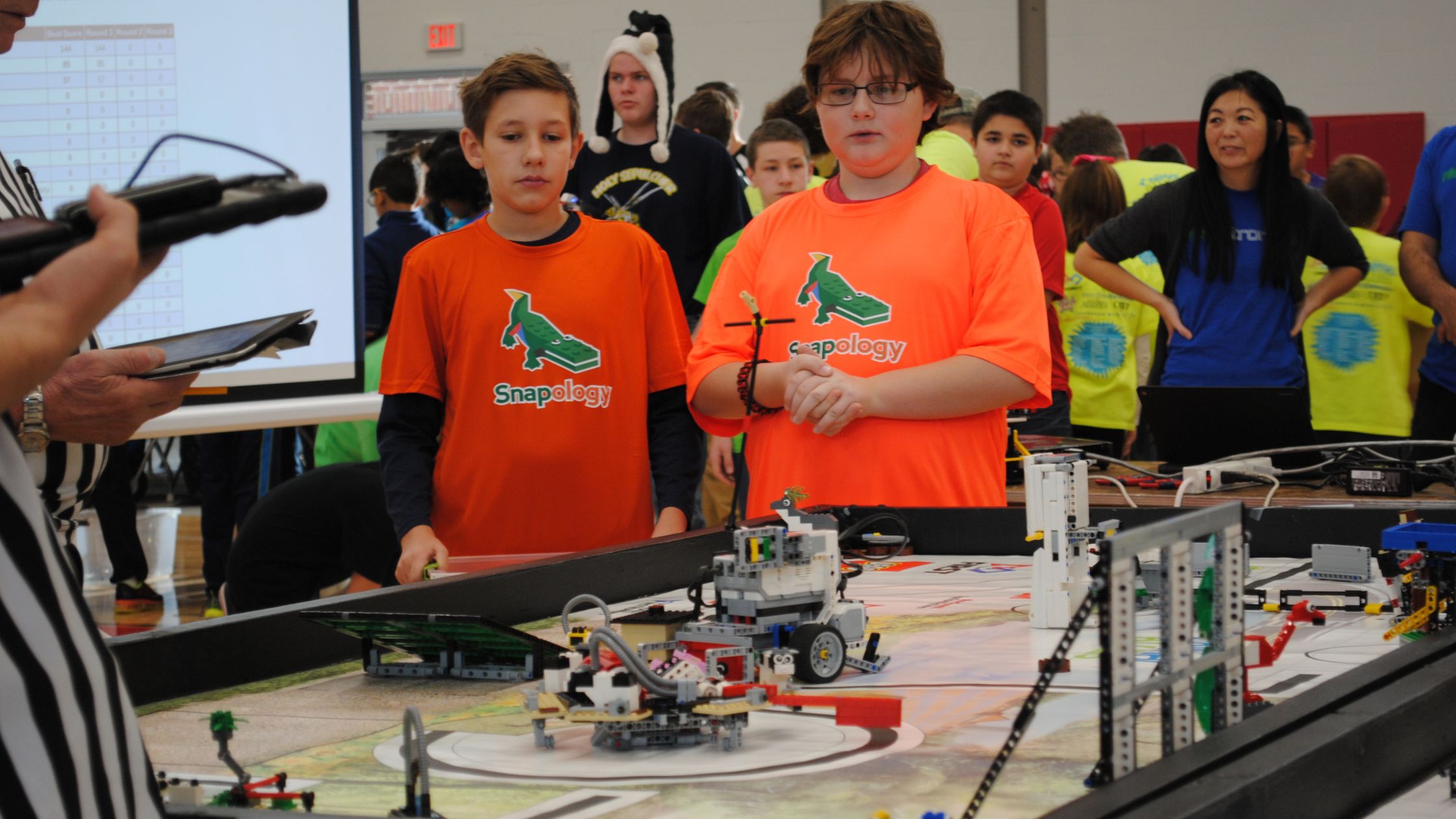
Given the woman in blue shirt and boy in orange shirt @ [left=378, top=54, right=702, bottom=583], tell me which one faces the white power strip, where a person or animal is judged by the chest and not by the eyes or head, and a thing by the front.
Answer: the woman in blue shirt

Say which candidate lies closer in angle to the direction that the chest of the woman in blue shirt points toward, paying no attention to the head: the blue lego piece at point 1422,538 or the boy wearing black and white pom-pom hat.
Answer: the blue lego piece

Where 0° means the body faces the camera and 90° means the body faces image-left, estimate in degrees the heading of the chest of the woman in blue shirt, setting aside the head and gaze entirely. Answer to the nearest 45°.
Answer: approximately 0°

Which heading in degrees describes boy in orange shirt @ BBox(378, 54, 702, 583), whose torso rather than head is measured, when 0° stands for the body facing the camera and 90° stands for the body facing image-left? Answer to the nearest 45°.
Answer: approximately 0°

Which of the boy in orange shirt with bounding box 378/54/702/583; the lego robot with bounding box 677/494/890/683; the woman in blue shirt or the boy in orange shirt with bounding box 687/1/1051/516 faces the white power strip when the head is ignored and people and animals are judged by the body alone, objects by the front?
the woman in blue shirt

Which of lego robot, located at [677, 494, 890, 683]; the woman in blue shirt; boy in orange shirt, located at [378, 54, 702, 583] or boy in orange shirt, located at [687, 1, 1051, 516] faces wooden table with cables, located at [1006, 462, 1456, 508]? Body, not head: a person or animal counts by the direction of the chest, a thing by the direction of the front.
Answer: the woman in blue shirt

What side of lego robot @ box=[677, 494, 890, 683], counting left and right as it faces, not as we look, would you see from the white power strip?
back

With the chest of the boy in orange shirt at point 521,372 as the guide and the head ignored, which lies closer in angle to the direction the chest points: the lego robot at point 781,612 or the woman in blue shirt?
the lego robot

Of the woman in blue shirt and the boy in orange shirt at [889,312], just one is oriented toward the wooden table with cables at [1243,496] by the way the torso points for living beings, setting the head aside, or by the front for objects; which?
the woman in blue shirt

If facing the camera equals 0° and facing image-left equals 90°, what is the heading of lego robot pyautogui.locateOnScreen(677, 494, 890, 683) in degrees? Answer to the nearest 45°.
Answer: approximately 45°

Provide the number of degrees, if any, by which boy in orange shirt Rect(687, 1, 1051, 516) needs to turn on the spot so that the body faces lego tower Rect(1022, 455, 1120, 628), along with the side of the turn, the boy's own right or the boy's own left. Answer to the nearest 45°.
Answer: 0° — they already face it

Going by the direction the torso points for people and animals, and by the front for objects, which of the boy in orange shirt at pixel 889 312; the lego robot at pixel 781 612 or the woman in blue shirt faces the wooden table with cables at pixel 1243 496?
the woman in blue shirt
